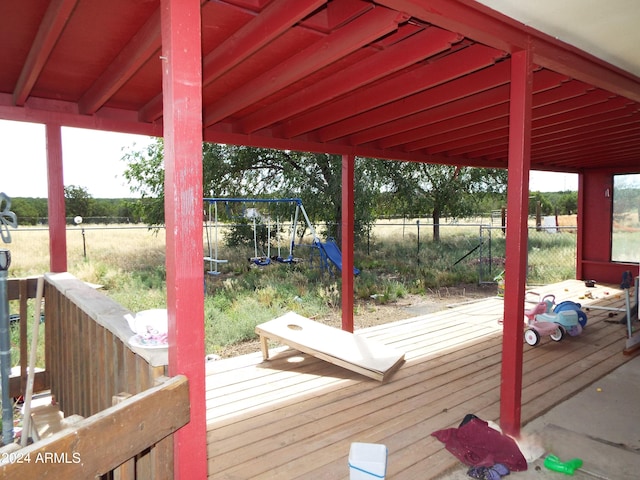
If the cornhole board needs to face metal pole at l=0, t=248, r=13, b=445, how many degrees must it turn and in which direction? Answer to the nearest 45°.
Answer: approximately 90° to its right

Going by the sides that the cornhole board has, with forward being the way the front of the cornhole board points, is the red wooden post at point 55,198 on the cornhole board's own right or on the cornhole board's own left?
on the cornhole board's own right

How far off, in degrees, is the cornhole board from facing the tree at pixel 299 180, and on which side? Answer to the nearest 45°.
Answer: approximately 135° to its left

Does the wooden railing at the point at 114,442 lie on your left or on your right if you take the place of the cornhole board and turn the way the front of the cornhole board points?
on your right

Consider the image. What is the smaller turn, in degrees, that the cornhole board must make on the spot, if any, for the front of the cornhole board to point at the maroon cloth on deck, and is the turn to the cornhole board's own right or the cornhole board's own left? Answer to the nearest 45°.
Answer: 0° — it already faces it

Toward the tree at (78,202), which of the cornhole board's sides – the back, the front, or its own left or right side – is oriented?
back

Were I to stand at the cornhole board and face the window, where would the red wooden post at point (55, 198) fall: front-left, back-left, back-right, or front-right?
back-left

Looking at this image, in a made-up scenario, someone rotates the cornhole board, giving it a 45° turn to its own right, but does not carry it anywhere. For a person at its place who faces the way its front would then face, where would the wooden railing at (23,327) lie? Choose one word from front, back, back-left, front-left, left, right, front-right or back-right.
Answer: right

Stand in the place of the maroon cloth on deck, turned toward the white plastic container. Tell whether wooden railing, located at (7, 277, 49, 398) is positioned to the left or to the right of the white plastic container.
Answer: right

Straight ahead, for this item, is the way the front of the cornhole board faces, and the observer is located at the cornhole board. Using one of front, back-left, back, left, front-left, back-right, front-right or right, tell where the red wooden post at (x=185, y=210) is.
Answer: front-right

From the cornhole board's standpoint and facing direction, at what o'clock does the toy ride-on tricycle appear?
The toy ride-on tricycle is roughly at 10 o'clock from the cornhole board.

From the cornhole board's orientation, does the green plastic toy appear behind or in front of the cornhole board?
in front

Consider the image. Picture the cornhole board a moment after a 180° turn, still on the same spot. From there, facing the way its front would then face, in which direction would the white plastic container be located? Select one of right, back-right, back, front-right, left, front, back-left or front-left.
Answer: back-left

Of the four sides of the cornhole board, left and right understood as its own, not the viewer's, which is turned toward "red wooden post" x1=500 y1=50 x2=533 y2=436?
front

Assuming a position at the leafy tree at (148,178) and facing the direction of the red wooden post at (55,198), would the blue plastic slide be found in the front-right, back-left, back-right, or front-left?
front-left

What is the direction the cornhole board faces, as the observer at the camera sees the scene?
facing the viewer and to the right of the viewer
